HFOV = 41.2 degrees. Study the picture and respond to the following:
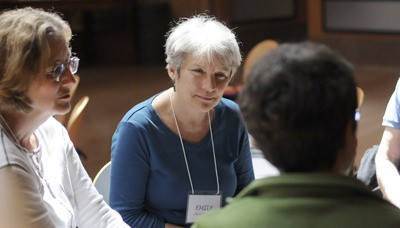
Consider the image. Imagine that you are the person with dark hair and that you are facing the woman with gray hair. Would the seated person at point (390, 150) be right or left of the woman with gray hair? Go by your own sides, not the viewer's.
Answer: right

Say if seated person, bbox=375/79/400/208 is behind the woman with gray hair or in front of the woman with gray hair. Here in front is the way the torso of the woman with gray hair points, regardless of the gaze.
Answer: in front

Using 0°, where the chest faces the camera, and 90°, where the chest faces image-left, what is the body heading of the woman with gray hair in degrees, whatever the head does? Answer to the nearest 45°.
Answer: approximately 315°

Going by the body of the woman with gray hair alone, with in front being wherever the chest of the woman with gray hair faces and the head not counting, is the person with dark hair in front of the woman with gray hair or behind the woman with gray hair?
in front
